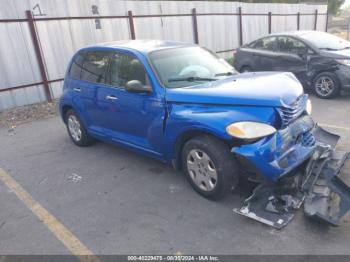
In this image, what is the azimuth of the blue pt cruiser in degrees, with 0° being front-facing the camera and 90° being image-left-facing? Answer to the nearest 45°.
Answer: approximately 315°

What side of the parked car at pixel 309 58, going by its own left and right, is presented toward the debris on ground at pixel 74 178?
right

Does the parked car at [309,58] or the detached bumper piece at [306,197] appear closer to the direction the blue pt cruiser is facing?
the detached bumper piece

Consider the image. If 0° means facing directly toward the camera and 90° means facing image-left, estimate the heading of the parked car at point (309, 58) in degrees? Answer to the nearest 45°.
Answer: approximately 315°

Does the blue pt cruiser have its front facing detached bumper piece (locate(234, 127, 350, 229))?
yes
